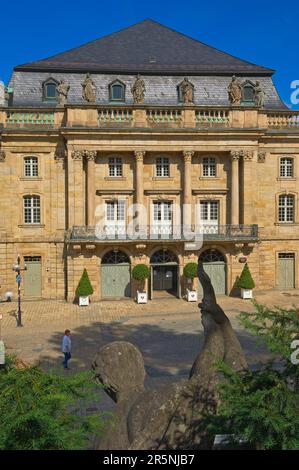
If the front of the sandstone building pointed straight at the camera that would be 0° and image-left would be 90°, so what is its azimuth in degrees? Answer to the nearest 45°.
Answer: approximately 0°

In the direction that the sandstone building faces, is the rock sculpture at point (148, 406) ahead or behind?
ahead
